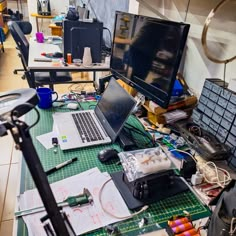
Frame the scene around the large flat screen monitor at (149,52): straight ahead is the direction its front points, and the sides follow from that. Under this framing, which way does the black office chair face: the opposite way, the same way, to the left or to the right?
the opposite way

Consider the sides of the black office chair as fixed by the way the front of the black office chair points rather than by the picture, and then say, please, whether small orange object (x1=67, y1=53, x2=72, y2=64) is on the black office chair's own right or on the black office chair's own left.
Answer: on the black office chair's own right

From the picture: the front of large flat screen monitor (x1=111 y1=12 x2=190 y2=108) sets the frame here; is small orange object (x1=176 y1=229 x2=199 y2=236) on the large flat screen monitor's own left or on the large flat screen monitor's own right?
on the large flat screen monitor's own left

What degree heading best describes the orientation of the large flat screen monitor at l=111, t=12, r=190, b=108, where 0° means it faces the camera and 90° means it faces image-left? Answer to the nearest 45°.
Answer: approximately 45°

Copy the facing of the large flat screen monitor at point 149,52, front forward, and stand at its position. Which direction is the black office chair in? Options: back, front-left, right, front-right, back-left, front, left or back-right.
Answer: right
